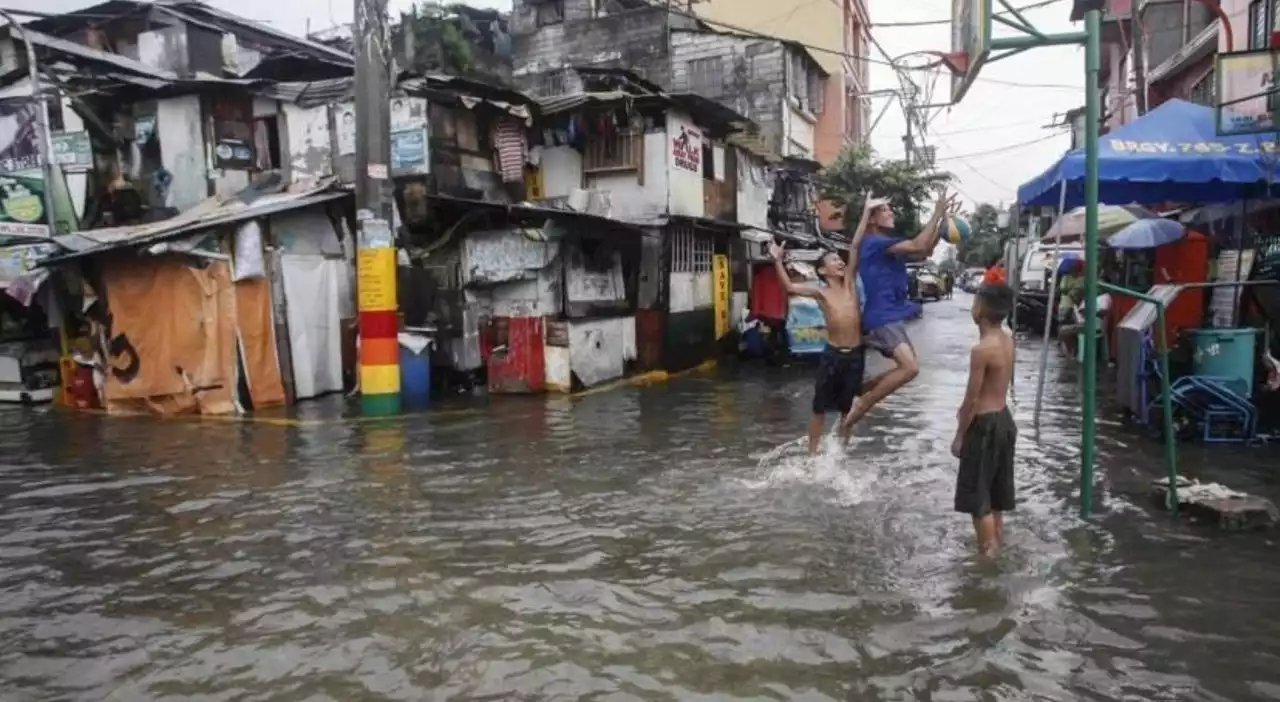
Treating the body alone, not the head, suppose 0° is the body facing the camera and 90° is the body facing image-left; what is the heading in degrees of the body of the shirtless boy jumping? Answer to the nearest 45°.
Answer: approximately 315°

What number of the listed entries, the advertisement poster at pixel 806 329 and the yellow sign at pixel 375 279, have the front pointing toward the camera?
2

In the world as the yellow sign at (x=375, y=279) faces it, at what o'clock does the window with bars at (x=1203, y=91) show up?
The window with bars is roughly at 9 o'clock from the yellow sign.

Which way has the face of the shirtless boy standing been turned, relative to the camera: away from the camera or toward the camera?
away from the camera

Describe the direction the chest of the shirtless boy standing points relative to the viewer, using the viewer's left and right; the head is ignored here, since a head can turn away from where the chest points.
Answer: facing away from the viewer and to the left of the viewer

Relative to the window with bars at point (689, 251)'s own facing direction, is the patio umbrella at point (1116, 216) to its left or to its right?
on its left

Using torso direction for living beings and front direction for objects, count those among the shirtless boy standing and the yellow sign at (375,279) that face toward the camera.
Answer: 1

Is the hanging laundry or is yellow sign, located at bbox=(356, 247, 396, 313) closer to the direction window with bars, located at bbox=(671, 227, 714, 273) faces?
the yellow sign

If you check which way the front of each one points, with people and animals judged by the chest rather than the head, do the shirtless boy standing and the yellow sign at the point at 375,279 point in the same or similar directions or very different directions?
very different directions

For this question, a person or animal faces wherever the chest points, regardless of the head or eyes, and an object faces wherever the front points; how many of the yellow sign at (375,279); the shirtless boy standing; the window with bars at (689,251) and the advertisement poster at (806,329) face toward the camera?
3

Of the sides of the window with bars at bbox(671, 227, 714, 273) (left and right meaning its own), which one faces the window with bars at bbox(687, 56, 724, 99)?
left
